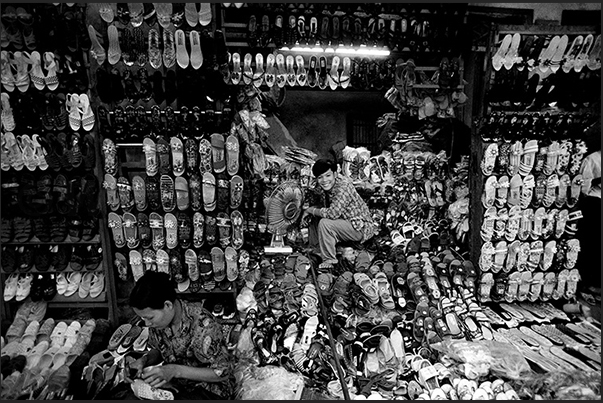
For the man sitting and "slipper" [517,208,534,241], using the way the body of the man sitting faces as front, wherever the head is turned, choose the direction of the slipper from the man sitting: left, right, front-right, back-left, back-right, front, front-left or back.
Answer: back-left

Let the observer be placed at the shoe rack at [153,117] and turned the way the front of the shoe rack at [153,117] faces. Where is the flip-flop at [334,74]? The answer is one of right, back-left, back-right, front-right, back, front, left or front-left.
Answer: left

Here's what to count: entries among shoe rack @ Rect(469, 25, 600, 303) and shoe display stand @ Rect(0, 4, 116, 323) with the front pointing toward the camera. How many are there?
2

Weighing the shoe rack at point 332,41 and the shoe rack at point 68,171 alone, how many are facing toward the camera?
2

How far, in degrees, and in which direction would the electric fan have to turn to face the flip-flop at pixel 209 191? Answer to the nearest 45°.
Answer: approximately 90° to its right

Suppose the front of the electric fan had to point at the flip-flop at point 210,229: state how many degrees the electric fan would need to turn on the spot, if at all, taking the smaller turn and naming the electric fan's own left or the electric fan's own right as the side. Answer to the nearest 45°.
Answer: approximately 90° to the electric fan's own right

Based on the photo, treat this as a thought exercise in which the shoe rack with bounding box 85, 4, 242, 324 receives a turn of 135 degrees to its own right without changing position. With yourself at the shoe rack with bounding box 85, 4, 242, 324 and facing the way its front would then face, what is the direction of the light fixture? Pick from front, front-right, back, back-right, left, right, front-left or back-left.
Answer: back-right
